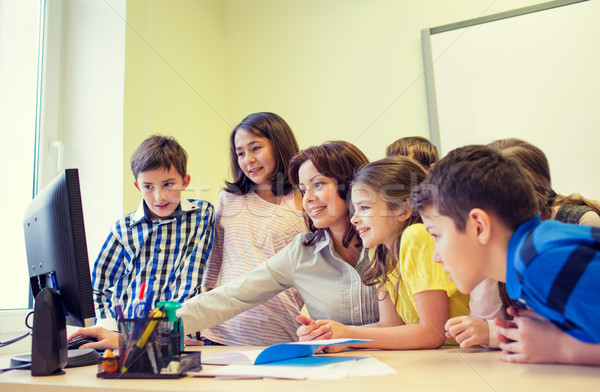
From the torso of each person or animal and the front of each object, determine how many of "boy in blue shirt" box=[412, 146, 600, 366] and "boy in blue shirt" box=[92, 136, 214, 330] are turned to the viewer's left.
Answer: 1

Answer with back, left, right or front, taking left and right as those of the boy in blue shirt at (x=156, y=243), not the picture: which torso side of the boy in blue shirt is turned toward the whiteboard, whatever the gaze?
left

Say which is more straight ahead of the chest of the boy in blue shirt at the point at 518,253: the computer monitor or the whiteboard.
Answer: the computer monitor

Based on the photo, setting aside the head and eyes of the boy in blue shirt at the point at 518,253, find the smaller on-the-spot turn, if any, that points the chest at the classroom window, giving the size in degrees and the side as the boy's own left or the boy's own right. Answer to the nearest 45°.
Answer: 0° — they already face it

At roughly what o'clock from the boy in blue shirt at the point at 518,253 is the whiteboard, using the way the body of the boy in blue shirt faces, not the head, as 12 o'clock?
The whiteboard is roughly at 3 o'clock from the boy in blue shirt.

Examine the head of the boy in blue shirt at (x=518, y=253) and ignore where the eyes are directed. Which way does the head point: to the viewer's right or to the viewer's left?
to the viewer's left

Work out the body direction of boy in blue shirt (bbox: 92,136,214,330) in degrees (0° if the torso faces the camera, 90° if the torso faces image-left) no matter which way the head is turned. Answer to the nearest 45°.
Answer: approximately 0°

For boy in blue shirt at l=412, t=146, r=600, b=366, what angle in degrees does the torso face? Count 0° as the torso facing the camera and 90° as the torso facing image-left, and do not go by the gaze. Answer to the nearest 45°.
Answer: approximately 90°

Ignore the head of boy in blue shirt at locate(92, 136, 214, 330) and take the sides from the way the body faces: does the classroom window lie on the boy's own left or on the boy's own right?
on the boy's own right
